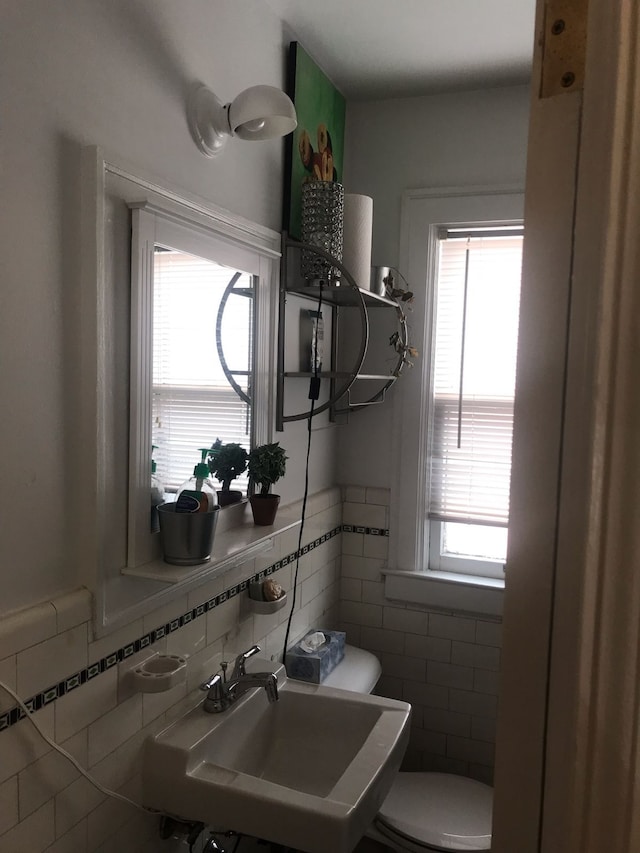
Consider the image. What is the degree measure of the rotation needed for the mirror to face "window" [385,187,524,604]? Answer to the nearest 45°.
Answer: approximately 90° to its left

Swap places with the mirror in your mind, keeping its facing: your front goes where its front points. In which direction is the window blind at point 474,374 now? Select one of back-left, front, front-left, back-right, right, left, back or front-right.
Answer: left

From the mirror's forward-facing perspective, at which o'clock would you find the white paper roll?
The white paper roll is roughly at 9 o'clock from the mirror.

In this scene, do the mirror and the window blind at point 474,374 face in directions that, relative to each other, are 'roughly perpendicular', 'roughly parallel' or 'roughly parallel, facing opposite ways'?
roughly perpendicular

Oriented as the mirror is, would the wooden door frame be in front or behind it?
in front

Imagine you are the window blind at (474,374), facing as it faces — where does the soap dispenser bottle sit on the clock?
The soap dispenser bottle is roughly at 1 o'clock from the window blind.

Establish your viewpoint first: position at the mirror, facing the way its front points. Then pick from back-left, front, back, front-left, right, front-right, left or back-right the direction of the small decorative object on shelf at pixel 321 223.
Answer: left

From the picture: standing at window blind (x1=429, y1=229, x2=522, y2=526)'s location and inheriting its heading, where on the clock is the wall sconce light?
The wall sconce light is roughly at 1 o'clock from the window blind.

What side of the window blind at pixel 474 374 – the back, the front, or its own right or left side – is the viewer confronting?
front

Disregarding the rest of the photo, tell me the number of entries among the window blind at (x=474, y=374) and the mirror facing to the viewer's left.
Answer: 0

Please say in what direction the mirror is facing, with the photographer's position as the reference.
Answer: facing the viewer and to the right of the viewer
